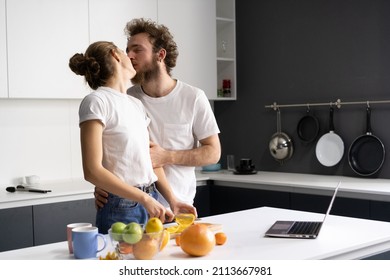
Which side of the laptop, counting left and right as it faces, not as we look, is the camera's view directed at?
left

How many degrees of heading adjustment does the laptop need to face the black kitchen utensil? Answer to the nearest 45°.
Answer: approximately 45° to its right

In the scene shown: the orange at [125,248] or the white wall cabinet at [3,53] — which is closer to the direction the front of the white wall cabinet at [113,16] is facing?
the orange

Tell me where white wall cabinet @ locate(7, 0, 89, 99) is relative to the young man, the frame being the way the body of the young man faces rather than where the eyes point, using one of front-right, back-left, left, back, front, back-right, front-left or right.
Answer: right

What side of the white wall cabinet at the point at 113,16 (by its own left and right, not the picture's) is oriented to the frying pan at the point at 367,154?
left

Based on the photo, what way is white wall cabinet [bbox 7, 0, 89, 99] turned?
toward the camera

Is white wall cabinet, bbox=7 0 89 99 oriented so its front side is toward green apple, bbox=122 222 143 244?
yes

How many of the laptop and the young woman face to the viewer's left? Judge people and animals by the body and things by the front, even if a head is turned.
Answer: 1

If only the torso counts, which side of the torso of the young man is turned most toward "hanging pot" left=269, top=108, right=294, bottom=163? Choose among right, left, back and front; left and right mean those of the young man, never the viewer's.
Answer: back

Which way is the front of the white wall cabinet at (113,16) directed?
toward the camera

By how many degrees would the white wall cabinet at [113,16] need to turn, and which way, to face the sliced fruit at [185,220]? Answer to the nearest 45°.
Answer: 0° — it already faces it

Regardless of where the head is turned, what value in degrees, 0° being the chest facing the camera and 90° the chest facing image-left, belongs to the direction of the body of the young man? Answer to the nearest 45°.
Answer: approximately 45°
